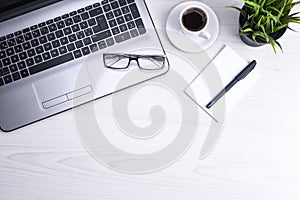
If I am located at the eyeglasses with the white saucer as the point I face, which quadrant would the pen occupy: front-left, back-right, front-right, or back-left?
front-right

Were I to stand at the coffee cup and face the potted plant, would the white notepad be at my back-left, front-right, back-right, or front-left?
front-right

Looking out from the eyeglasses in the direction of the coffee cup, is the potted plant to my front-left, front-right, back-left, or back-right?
front-right

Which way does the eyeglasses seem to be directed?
toward the camera
